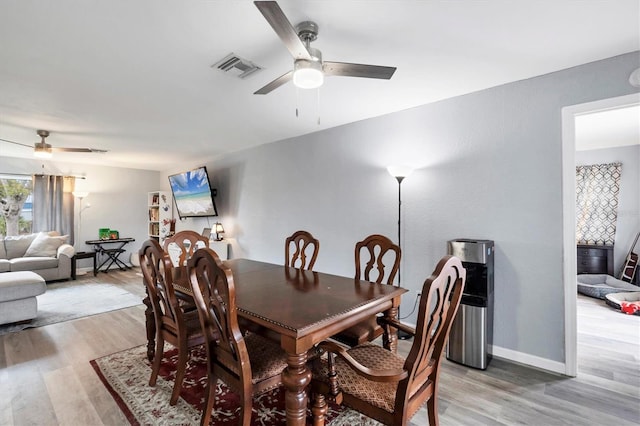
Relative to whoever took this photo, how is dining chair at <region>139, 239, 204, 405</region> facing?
facing away from the viewer and to the right of the viewer

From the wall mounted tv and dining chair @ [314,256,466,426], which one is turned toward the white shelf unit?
the dining chair

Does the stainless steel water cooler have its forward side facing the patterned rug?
yes

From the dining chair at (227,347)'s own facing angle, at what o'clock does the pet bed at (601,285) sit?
The pet bed is roughly at 1 o'clock from the dining chair.

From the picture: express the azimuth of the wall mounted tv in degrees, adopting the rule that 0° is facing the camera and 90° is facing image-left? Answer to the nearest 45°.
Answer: approximately 45°

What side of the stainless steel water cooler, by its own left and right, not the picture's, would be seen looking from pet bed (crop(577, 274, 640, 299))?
back

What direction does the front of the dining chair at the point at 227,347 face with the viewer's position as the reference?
facing away from the viewer and to the right of the viewer

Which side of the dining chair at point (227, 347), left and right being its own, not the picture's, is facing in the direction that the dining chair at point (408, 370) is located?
right

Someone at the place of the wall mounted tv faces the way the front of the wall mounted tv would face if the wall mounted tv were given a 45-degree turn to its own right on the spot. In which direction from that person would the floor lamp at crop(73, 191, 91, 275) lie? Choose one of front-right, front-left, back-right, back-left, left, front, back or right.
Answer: front-right

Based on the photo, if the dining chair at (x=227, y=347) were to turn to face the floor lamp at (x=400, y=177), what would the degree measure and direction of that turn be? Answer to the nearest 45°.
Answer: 0° — it already faces it
